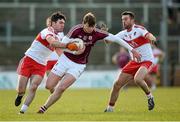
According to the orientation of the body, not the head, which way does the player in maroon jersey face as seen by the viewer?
toward the camera

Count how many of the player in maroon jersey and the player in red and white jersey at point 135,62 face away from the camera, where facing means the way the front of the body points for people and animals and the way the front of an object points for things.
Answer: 0

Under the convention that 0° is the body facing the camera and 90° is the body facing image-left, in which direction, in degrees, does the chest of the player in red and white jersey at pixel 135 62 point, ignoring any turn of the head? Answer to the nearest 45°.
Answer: approximately 45°

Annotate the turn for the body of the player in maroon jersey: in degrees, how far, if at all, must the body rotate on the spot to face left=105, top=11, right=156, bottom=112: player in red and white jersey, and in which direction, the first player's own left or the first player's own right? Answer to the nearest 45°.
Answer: approximately 135° to the first player's own left

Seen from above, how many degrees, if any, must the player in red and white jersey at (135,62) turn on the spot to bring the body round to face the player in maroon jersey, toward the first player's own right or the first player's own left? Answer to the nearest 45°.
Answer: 0° — they already face them
